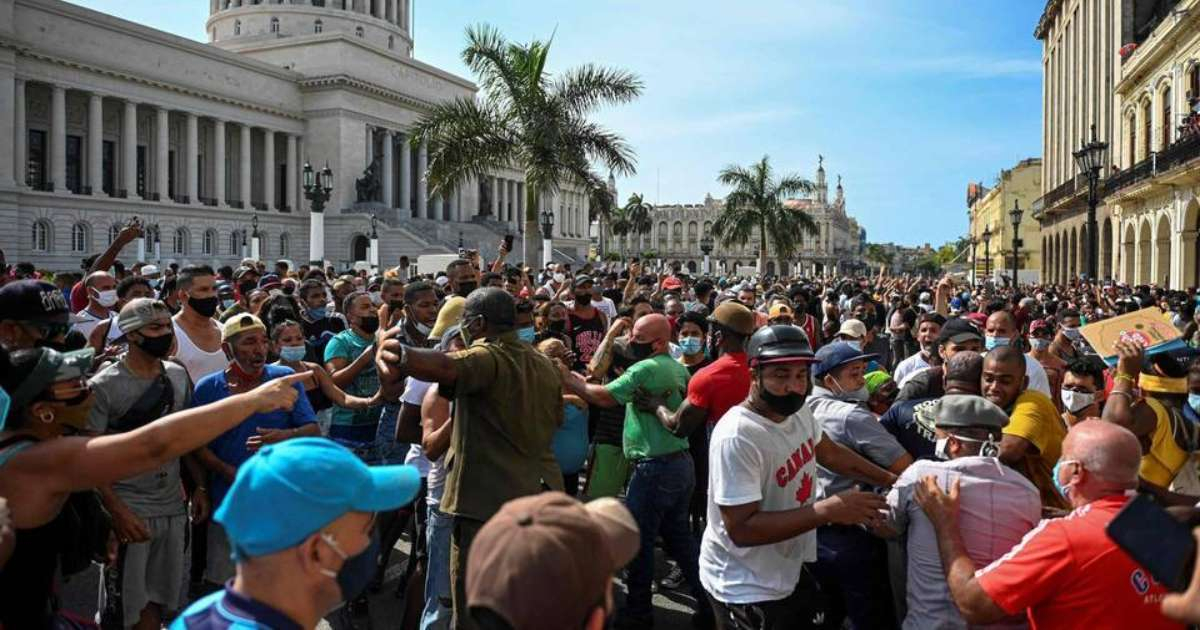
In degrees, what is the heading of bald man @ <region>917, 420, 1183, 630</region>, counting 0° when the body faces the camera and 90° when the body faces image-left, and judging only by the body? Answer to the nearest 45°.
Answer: approximately 135°

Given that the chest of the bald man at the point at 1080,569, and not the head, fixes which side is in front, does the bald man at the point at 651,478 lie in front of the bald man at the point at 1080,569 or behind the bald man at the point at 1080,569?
in front

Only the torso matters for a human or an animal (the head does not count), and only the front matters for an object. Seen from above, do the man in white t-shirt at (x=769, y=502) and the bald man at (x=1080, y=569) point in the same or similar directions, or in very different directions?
very different directions

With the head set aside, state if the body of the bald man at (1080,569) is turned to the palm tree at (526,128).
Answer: yes

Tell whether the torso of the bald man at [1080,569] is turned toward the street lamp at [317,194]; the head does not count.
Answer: yes

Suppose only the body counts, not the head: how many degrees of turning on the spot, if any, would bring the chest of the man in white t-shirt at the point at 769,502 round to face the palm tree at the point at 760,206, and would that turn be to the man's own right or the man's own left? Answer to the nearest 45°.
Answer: approximately 135° to the man's own left

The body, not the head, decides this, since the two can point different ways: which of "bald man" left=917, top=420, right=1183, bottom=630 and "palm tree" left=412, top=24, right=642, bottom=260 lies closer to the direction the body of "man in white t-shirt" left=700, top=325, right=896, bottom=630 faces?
the bald man

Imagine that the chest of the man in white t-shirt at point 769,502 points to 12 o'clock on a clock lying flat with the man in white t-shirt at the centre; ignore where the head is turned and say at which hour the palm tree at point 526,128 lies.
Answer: The palm tree is roughly at 7 o'clock from the man in white t-shirt.

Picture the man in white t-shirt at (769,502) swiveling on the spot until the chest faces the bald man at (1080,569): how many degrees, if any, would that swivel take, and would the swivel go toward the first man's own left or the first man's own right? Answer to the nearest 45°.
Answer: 0° — they already face them

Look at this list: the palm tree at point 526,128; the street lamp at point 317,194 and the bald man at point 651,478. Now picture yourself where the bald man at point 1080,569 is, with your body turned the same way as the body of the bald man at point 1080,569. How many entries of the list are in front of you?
3

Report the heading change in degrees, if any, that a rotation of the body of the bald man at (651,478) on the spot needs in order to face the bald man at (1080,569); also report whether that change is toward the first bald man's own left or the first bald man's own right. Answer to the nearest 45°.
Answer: approximately 135° to the first bald man's own left

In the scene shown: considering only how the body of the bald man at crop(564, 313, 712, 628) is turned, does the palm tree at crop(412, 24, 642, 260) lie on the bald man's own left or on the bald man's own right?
on the bald man's own right

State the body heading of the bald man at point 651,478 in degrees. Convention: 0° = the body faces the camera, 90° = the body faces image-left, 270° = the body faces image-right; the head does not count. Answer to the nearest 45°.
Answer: approximately 90°

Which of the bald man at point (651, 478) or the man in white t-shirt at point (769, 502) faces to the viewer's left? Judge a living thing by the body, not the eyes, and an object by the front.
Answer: the bald man

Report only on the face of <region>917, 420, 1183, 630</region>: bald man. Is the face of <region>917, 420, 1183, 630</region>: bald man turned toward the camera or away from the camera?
away from the camera
